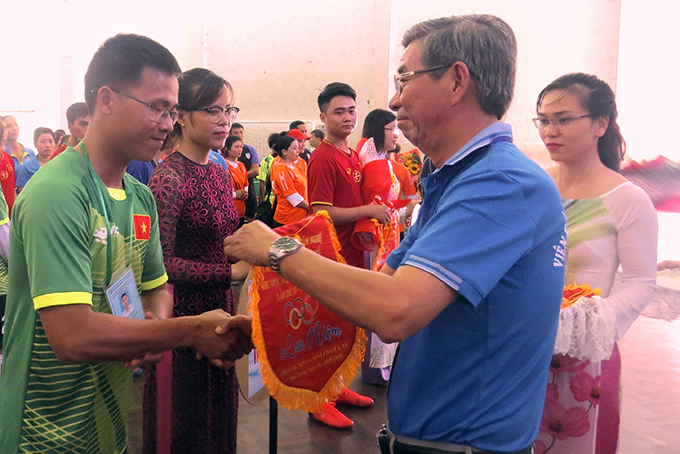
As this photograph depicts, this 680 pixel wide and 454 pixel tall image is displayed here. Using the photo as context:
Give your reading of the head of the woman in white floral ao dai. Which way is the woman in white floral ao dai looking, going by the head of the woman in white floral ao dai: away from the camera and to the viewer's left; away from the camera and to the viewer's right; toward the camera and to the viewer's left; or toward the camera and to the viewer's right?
toward the camera and to the viewer's left

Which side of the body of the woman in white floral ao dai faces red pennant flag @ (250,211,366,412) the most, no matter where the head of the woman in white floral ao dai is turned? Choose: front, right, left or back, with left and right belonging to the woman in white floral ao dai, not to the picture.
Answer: front

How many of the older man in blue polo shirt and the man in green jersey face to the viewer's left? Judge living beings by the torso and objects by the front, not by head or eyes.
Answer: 1

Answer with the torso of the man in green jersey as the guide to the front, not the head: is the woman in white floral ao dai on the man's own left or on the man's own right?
on the man's own left

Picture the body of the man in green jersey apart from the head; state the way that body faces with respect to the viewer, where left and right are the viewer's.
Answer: facing the viewer and to the right of the viewer

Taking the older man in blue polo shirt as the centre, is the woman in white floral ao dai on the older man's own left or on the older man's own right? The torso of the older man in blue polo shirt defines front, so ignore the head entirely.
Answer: on the older man's own right

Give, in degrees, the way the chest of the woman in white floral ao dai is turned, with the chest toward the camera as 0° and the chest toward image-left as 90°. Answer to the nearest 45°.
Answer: approximately 45°

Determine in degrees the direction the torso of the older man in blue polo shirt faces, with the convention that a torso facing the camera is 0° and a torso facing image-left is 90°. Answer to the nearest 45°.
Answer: approximately 90°

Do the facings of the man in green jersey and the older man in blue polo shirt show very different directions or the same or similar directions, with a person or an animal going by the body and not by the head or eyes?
very different directions

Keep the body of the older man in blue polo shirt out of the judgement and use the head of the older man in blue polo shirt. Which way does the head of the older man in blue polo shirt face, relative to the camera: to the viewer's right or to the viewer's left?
to the viewer's left
